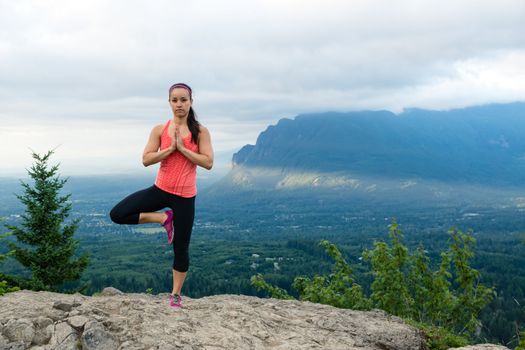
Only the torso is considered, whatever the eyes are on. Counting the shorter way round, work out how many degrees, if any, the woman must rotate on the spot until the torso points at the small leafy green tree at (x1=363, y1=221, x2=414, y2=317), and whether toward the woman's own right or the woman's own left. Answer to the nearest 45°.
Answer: approximately 135° to the woman's own left

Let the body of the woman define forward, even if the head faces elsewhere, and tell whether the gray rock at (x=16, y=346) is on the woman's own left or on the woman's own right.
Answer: on the woman's own right

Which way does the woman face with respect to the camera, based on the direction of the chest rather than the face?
toward the camera

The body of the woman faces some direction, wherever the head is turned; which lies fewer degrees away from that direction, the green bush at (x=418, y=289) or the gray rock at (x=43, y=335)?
the gray rock

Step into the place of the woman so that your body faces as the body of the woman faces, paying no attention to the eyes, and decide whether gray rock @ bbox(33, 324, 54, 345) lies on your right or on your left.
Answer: on your right

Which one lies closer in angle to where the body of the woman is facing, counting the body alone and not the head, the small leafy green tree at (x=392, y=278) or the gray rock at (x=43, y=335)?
the gray rock
